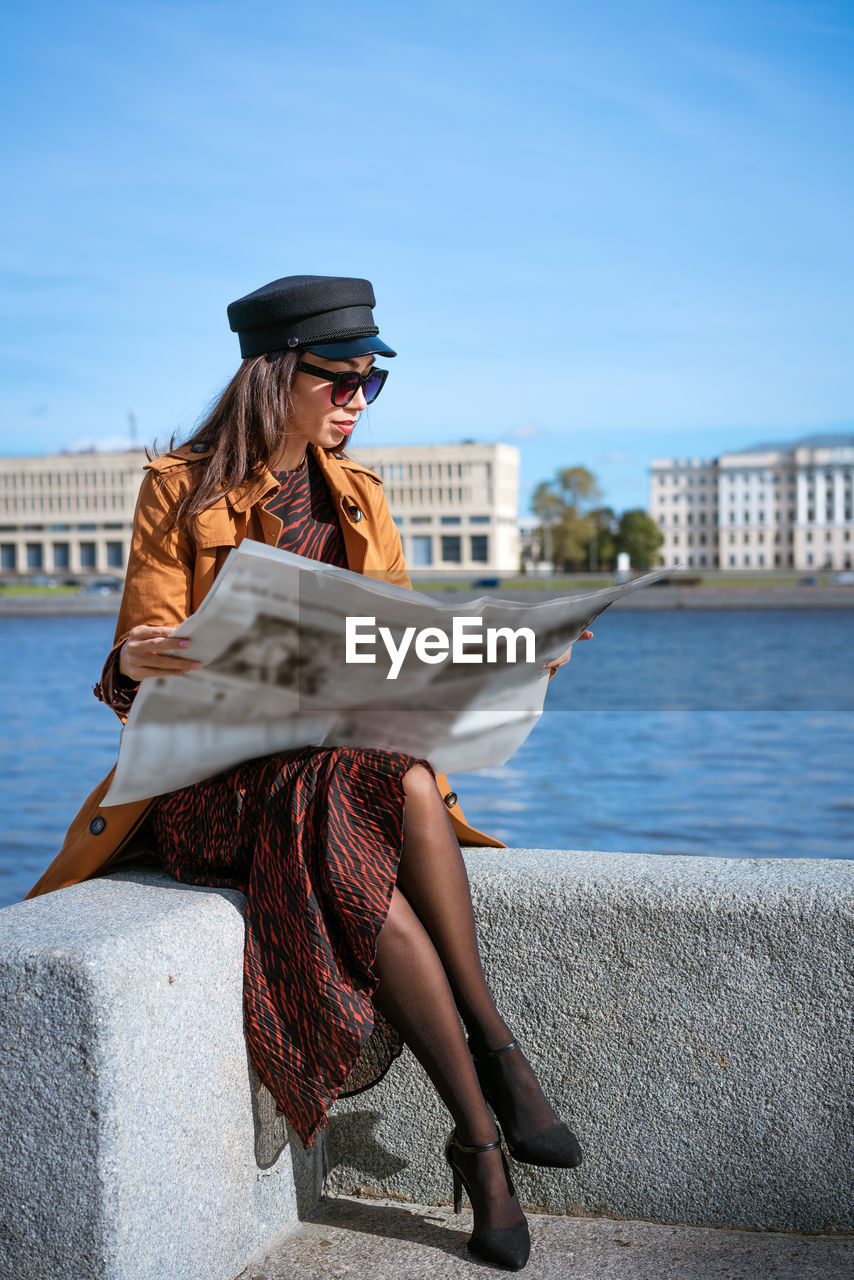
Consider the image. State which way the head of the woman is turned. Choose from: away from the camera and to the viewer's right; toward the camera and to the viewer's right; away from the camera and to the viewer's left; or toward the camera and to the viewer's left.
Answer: toward the camera and to the viewer's right

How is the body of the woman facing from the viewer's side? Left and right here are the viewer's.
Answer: facing the viewer and to the right of the viewer
